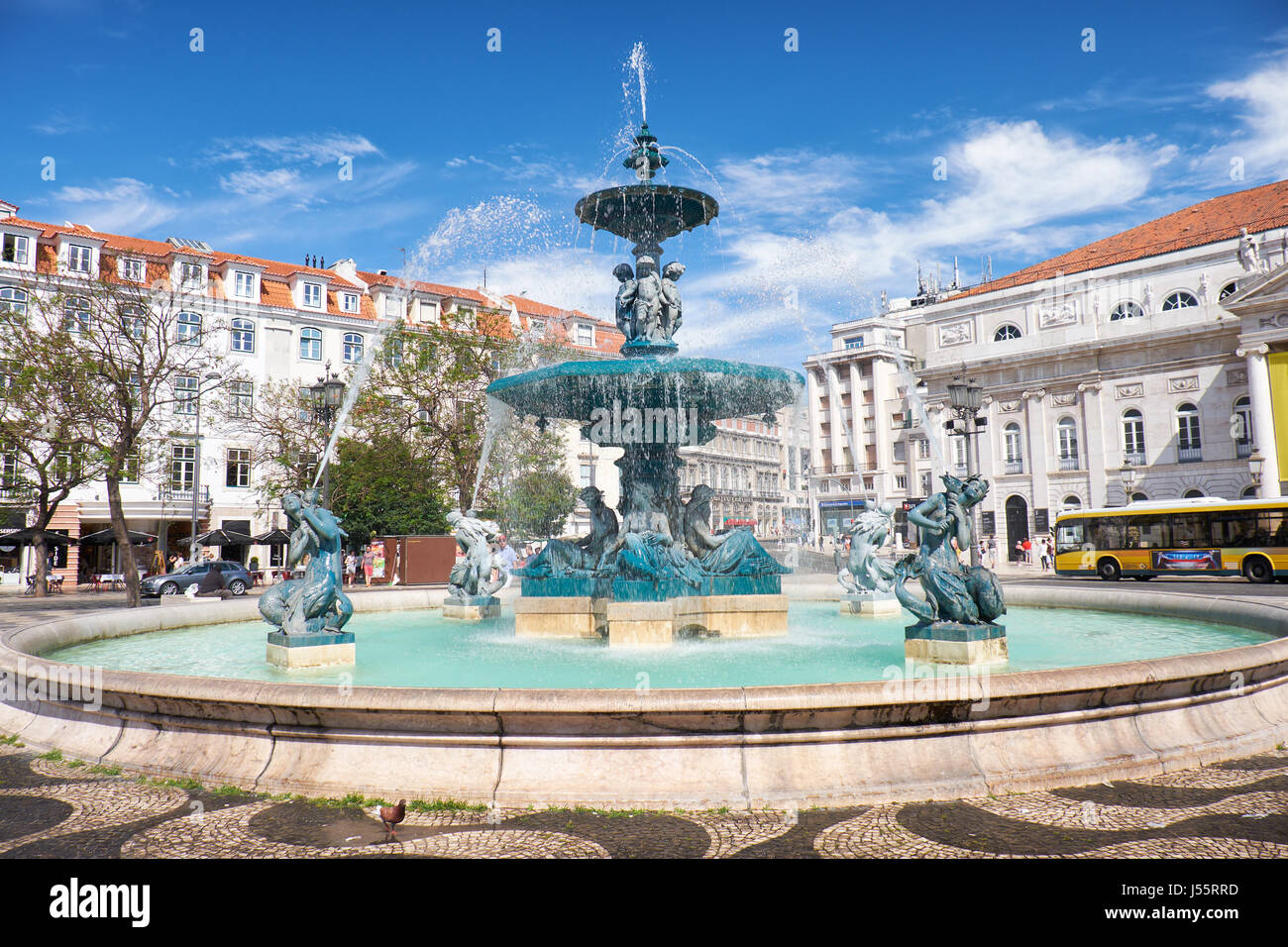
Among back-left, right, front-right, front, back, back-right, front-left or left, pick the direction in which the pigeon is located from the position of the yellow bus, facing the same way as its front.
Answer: left

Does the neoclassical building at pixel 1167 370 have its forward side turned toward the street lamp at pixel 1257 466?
no

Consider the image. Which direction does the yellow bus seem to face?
to the viewer's left

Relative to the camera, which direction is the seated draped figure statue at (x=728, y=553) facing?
to the viewer's right

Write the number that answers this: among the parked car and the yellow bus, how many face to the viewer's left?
2

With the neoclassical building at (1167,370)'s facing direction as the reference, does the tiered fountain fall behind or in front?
in front

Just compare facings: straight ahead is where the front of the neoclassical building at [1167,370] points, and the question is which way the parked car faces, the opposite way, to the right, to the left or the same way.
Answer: the same way

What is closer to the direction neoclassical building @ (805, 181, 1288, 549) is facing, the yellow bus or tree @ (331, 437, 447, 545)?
the tree

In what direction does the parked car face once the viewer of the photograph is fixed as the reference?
facing to the left of the viewer

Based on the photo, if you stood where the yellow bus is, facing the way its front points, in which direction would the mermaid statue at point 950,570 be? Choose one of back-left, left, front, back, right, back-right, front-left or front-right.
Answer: left

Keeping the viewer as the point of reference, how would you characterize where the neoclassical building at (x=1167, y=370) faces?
facing the viewer and to the left of the viewer

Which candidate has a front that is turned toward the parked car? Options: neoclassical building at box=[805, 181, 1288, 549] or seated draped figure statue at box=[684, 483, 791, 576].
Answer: the neoclassical building

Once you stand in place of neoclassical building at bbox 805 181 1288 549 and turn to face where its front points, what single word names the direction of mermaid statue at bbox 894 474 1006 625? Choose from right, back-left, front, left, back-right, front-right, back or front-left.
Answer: front-left

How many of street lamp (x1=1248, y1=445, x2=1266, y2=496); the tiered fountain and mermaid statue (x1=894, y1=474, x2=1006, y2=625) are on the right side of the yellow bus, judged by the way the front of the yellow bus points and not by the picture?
1

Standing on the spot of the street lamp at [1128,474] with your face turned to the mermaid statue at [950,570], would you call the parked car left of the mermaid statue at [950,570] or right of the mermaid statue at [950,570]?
right

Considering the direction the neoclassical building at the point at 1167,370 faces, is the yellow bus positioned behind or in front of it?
in front
